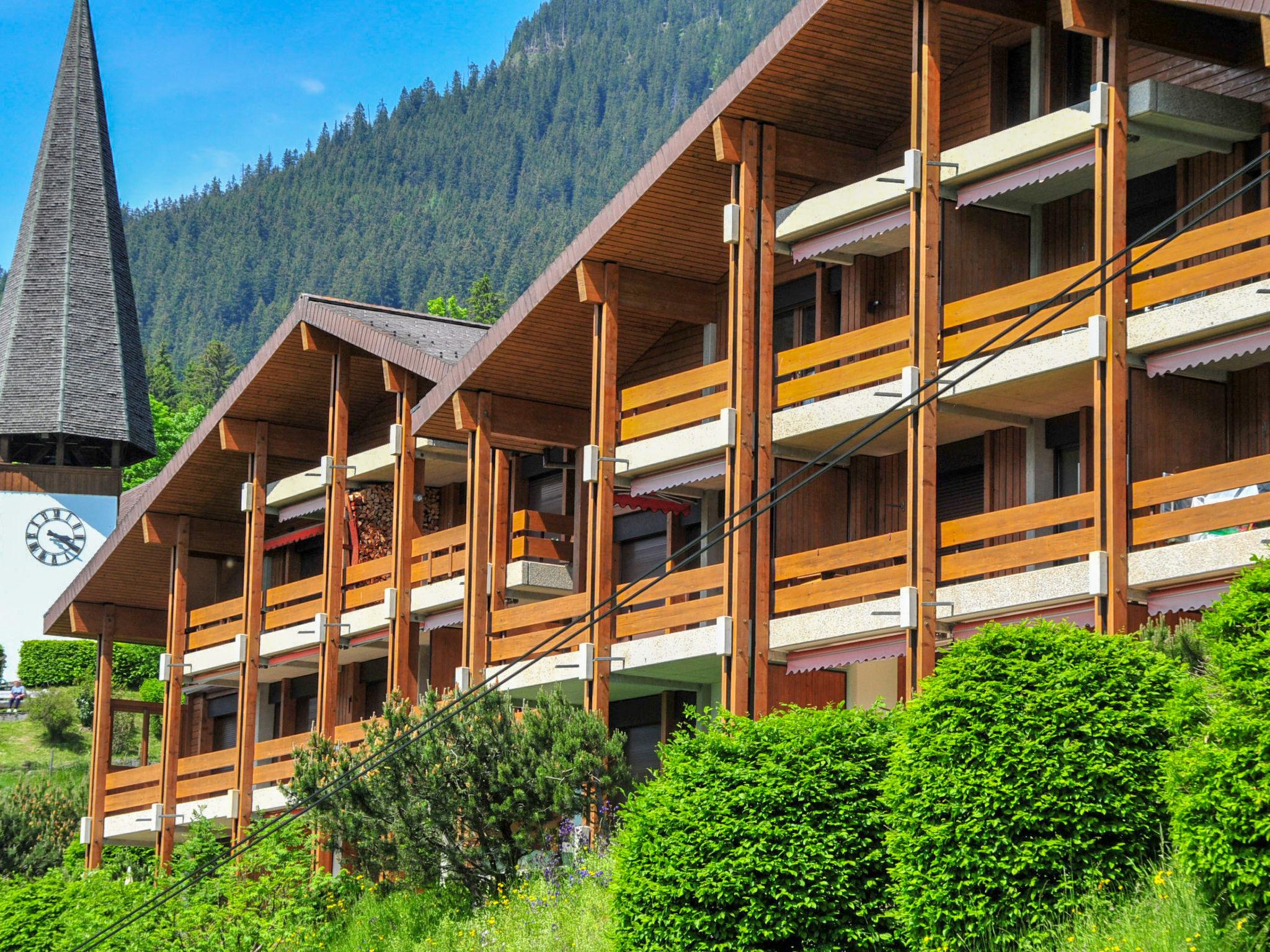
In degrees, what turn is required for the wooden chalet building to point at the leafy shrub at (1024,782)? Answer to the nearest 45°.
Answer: approximately 45° to its left

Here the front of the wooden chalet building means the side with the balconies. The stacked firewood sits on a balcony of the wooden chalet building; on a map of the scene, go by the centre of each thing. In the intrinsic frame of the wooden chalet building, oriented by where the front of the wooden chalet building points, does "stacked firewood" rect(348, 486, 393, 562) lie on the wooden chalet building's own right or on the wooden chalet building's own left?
on the wooden chalet building's own right

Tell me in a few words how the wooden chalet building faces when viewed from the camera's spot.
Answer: facing the viewer and to the left of the viewer

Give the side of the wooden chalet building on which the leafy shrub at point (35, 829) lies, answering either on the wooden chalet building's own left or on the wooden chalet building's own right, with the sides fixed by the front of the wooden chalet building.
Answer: on the wooden chalet building's own right

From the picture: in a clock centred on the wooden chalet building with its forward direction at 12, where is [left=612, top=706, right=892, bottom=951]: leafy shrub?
The leafy shrub is roughly at 11 o'clock from the wooden chalet building.
